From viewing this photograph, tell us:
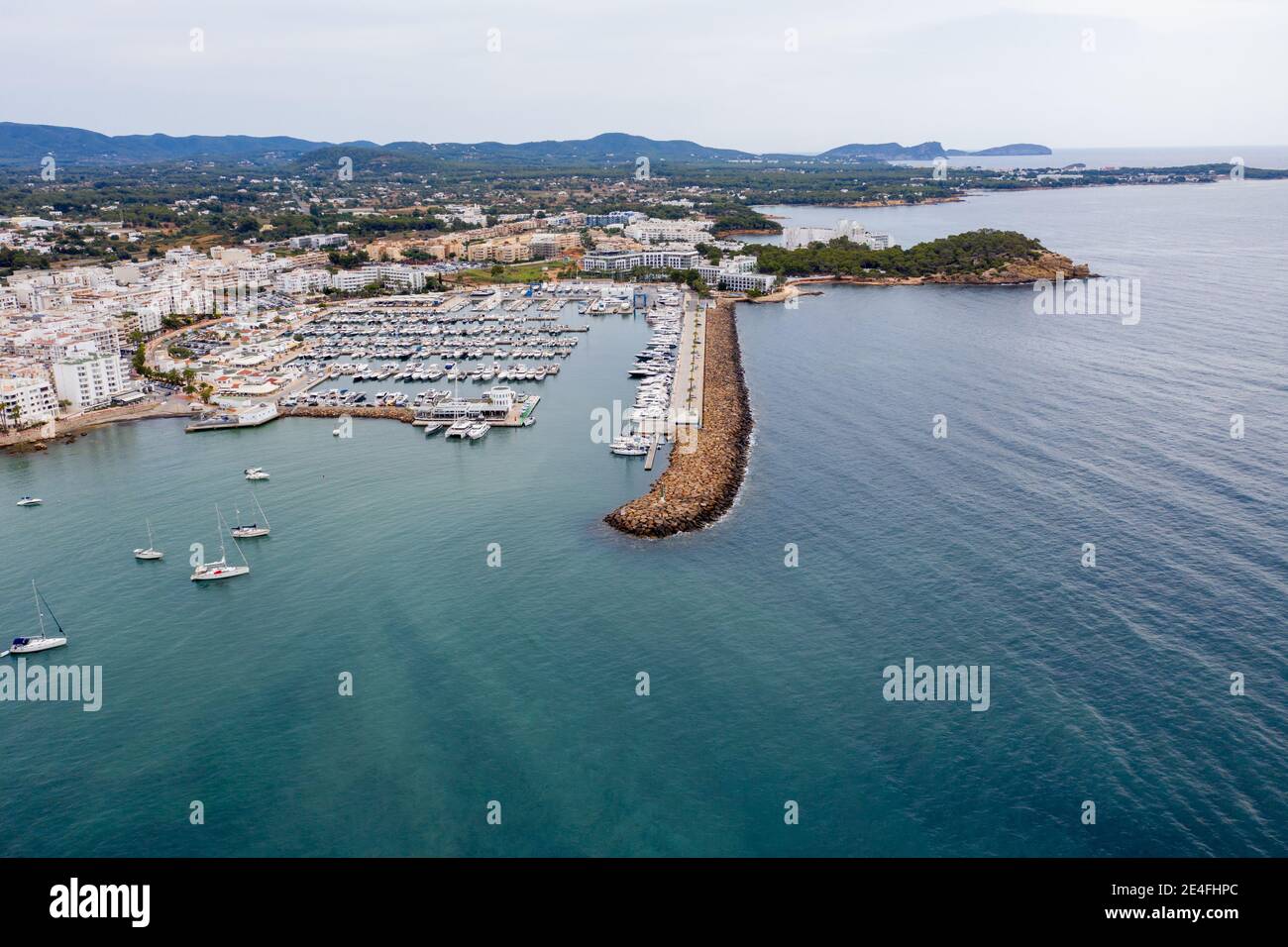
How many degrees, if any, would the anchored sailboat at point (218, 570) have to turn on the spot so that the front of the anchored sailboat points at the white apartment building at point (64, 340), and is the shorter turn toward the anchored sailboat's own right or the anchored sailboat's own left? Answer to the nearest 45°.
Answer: approximately 90° to the anchored sailboat's own left

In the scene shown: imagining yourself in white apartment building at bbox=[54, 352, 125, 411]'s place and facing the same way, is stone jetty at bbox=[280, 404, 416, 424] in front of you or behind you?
in front

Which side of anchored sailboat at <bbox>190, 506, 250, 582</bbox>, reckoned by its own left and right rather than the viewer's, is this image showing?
right

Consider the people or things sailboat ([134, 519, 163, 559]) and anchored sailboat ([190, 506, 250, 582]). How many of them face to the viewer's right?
2

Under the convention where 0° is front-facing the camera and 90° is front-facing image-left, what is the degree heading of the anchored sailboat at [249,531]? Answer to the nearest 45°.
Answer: approximately 270°

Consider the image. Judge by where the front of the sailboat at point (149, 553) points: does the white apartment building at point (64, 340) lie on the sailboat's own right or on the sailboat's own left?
on the sailboat's own left

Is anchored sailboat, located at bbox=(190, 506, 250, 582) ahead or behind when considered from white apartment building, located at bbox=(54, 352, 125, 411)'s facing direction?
ahead
